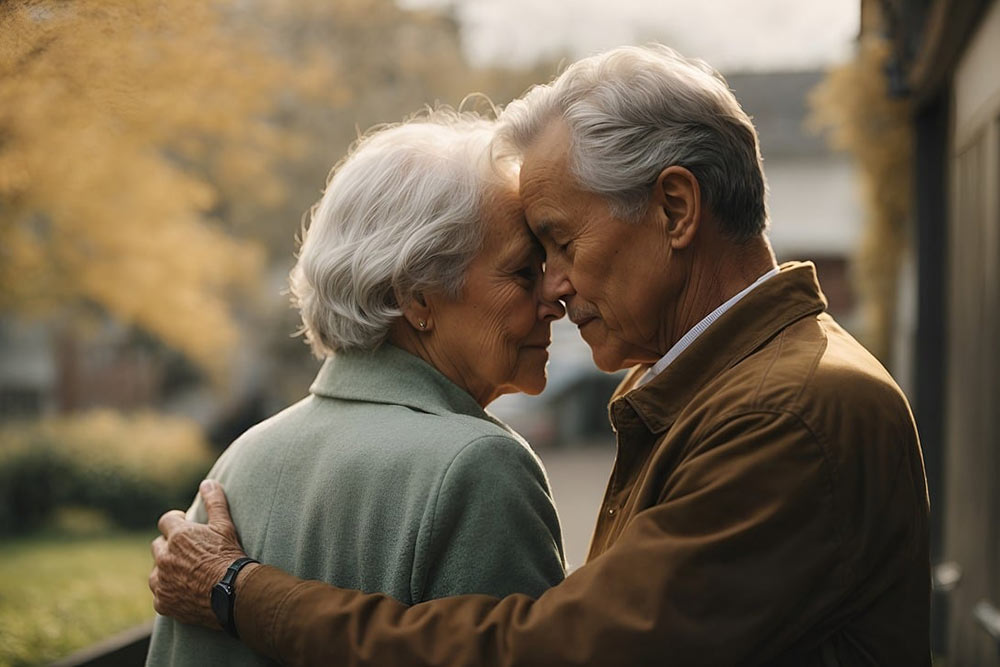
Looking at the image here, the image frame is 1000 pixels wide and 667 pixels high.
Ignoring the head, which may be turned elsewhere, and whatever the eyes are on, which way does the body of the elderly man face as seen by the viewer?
to the viewer's left

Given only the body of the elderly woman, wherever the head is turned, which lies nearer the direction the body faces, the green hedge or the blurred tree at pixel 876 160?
the blurred tree

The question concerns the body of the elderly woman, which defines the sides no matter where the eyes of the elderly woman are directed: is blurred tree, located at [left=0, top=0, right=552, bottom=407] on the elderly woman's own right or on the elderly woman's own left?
on the elderly woman's own left

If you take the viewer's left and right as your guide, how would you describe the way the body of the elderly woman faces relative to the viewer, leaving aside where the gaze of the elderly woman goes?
facing away from the viewer and to the right of the viewer

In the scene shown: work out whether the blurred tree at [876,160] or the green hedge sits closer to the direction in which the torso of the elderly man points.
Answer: the green hedge

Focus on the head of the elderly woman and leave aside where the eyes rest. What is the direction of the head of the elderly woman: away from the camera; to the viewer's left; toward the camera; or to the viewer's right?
to the viewer's right

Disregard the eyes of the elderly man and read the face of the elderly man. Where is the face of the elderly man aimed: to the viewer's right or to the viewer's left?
to the viewer's left
